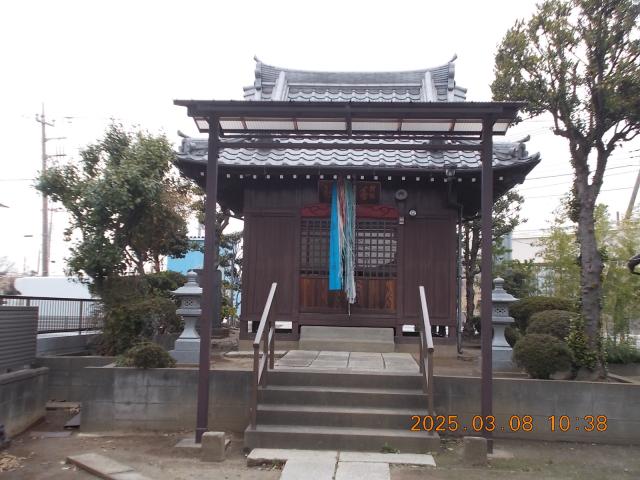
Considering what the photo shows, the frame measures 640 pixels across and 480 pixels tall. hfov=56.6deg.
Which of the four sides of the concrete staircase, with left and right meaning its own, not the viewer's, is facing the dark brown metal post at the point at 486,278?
left

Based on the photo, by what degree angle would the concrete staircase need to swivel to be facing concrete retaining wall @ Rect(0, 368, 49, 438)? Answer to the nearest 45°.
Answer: approximately 90° to its right

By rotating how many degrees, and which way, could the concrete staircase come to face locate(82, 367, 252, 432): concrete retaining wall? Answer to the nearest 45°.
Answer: approximately 90° to its right

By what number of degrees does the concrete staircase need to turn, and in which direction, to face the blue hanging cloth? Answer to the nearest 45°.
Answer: approximately 180°

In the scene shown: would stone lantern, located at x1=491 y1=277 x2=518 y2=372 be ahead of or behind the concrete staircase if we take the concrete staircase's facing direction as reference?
behind

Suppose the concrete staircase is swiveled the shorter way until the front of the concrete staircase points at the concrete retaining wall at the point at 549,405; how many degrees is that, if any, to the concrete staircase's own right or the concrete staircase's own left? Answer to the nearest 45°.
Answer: approximately 90° to the concrete staircase's own left

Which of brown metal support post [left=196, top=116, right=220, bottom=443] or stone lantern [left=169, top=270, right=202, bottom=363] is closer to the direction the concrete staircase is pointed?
the brown metal support post

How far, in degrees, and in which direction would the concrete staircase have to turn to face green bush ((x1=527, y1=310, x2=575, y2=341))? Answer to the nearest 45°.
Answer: approximately 135° to its left

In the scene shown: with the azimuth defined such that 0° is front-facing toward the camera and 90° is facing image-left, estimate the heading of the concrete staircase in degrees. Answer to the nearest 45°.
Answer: approximately 0°

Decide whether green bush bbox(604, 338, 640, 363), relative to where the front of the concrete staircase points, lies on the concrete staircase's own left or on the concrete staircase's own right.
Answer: on the concrete staircase's own left

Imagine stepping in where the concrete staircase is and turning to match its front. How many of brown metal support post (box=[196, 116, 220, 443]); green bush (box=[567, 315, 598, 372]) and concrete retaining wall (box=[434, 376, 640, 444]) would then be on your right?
1

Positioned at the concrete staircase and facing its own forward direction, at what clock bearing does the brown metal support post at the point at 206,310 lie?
The brown metal support post is roughly at 3 o'clock from the concrete staircase.

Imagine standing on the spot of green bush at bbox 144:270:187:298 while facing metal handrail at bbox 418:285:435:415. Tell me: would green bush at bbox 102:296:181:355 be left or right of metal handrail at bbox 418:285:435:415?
right

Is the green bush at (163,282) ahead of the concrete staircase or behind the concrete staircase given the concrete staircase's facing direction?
behind
